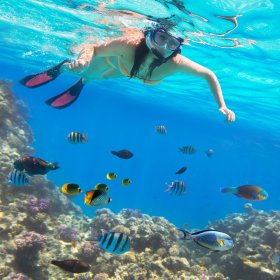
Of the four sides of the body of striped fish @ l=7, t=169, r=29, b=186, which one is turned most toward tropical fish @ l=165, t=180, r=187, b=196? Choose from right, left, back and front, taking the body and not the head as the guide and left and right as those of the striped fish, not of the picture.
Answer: front

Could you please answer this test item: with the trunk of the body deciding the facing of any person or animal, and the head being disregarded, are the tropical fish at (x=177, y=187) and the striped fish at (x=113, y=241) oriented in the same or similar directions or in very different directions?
same or similar directions

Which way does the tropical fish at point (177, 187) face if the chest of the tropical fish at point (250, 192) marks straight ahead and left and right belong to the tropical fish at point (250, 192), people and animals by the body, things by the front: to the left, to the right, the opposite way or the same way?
the same way

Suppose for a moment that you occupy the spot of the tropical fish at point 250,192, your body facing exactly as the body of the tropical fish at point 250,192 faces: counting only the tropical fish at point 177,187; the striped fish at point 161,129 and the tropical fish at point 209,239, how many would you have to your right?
1

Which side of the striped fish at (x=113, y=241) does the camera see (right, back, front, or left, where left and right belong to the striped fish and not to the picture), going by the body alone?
right
